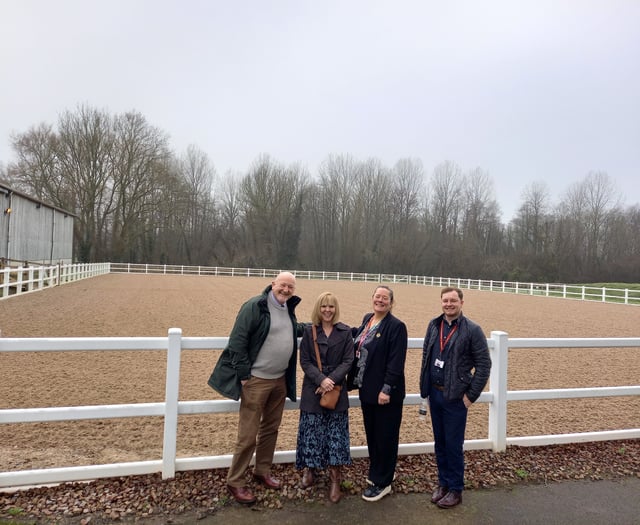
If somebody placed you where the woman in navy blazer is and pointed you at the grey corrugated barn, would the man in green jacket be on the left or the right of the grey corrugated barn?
left

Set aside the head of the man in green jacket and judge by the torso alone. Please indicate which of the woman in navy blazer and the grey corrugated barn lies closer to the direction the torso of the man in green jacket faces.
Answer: the woman in navy blazer

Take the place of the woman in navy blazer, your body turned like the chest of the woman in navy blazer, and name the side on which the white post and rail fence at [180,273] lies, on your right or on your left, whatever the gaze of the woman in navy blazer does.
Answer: on your right

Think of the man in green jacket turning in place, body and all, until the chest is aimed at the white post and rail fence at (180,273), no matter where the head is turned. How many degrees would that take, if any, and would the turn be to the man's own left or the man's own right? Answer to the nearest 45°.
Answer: approximately 135° to the man's own left

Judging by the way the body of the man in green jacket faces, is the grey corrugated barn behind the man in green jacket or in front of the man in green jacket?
behind

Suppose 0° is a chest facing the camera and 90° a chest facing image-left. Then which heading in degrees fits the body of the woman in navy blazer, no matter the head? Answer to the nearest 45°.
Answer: approximately 45°

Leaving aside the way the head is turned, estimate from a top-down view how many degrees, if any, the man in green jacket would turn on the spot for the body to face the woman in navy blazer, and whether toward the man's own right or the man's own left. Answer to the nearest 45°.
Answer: approximately 45° to the man's own left

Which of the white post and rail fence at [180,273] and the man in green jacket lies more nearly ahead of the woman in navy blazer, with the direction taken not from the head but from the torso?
the man in green jacket

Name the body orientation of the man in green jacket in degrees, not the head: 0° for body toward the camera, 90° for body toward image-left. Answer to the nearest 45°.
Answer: approximately 315°
